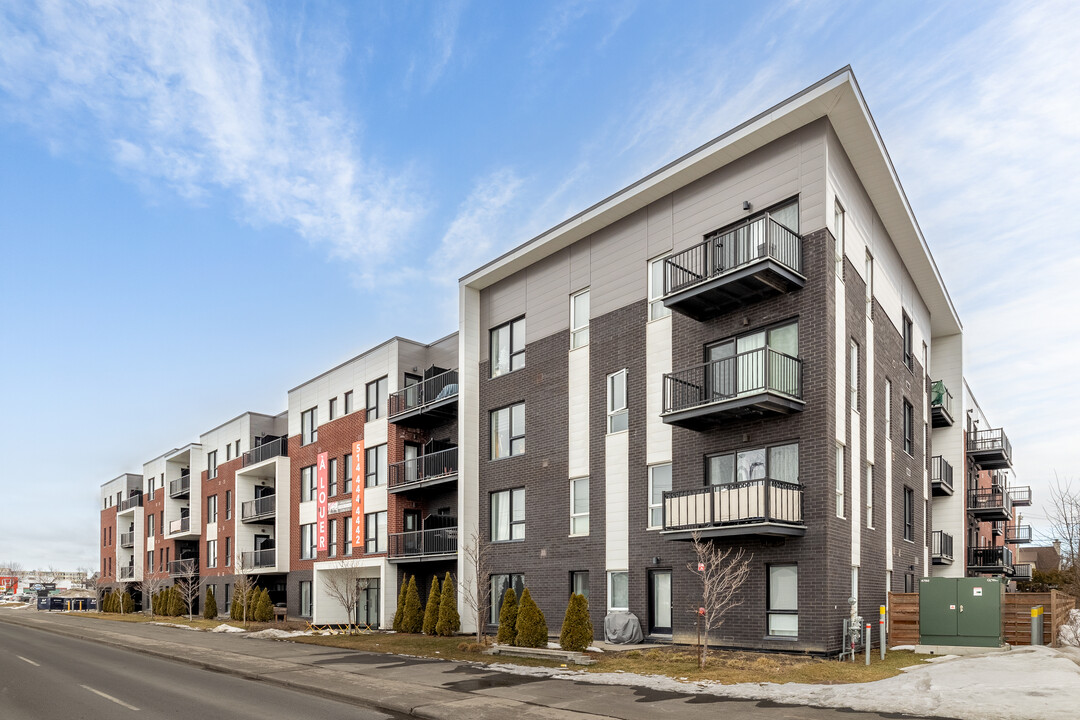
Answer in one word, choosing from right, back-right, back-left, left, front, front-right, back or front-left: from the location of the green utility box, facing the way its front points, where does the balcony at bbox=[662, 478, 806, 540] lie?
front-right

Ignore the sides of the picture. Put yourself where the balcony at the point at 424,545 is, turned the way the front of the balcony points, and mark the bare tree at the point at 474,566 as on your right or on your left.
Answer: on your left

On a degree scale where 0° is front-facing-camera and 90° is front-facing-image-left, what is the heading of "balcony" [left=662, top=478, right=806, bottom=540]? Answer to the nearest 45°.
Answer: approximately 45°

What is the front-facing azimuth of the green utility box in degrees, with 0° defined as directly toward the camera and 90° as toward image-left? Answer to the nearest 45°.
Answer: approximately 0°
